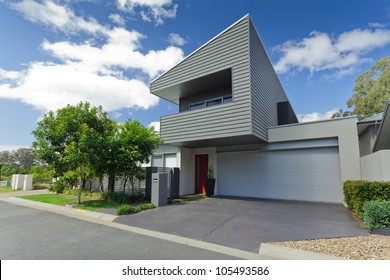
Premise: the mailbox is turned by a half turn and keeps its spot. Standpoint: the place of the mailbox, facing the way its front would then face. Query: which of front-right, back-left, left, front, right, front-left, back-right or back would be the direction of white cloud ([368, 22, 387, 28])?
front-right

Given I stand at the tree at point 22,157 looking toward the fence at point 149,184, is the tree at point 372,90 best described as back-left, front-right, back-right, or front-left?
front-left

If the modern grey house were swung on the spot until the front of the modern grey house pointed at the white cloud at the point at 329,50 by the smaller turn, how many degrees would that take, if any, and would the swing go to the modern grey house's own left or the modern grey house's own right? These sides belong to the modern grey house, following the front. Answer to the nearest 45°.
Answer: approximately 180°

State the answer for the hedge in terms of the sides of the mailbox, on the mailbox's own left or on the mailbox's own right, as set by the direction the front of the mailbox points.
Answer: on the mailbox's own left

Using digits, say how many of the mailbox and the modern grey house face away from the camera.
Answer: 0

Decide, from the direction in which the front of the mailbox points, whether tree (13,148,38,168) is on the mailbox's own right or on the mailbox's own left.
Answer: on the mailbox's own right

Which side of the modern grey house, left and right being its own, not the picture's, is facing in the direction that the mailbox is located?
front

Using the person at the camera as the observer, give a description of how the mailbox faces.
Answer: facing the viewer and to the left of the viewer
